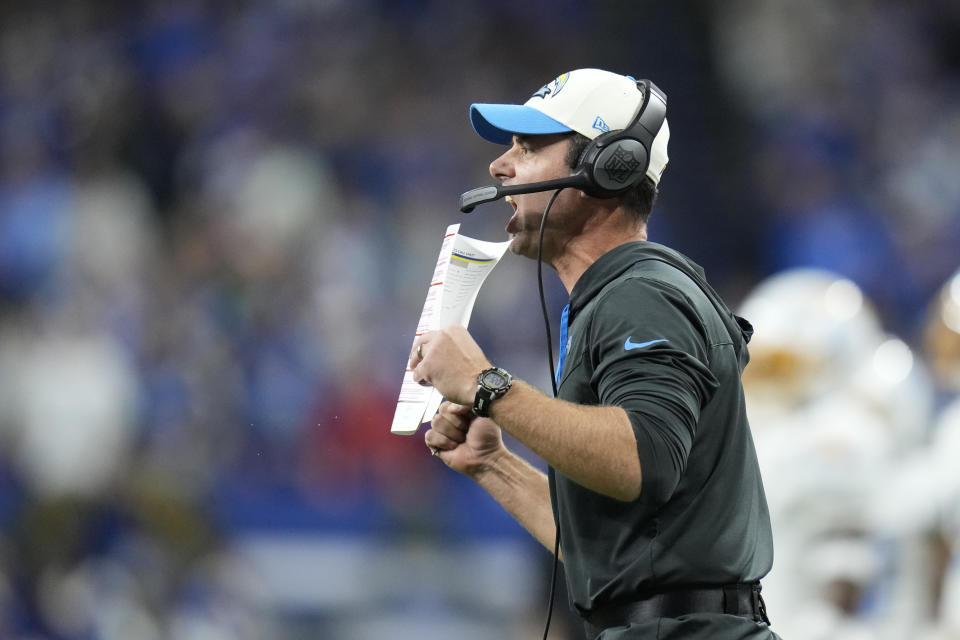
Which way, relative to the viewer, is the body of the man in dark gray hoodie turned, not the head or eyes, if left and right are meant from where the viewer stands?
facing to the left of the viewer

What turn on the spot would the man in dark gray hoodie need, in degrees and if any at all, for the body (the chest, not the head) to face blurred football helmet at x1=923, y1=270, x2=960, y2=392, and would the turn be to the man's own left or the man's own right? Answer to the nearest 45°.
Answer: approximately 135° to the man's own right

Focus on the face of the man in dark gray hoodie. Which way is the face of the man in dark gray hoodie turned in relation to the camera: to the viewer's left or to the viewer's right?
to the viewer's left

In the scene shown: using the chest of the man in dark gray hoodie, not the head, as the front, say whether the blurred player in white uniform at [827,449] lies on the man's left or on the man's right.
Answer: on the man's right
